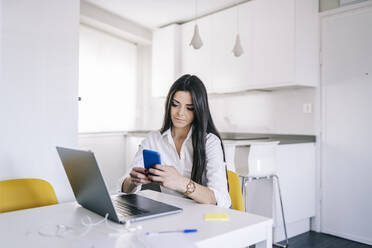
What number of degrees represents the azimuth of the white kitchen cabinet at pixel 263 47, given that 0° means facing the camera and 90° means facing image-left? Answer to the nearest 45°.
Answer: approximately 45°

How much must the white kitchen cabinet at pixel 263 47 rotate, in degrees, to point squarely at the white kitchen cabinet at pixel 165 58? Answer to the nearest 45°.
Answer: approximately 90° to its right

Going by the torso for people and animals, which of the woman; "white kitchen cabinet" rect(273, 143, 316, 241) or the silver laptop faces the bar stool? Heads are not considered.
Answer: the silver laptop

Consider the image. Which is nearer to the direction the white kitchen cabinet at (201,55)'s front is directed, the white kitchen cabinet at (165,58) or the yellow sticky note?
the yellow sticky note

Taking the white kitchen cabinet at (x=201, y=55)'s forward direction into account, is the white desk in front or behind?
in front

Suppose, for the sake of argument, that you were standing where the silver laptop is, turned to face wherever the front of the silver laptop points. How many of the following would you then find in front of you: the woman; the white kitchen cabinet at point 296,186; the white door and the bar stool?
4

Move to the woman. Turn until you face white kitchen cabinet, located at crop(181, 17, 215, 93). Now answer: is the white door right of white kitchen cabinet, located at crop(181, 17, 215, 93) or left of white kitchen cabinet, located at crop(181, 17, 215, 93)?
right

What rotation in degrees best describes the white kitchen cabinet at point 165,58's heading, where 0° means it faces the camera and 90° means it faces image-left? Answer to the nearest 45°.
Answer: approximately 45°

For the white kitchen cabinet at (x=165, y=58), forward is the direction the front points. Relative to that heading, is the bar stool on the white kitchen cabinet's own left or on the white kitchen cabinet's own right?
on the white kitchen cabinet's own left

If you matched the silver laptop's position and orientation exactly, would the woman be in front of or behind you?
in front

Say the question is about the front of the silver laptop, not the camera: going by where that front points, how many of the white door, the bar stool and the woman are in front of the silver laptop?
3

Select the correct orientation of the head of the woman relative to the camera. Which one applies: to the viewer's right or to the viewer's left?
to the viewer's left

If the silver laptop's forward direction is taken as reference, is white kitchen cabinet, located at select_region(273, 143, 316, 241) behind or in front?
in front

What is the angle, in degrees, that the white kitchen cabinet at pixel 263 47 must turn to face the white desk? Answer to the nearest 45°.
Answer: approximately 45° to its left
